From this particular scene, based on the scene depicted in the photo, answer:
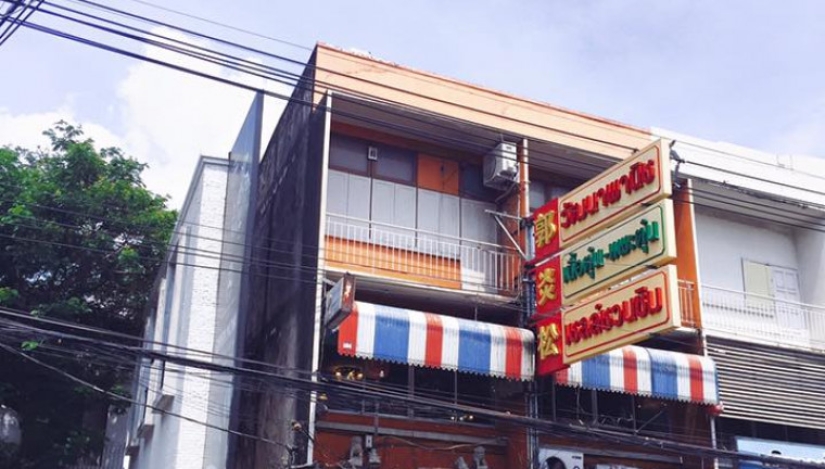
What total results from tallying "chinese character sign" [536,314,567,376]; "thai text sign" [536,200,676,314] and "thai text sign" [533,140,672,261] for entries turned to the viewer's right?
0

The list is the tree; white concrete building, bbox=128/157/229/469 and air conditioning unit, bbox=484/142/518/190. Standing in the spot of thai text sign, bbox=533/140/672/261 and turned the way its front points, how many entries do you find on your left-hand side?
0

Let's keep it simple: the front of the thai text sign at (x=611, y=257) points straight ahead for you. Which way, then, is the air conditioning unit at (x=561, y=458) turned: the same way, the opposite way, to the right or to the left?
to the left

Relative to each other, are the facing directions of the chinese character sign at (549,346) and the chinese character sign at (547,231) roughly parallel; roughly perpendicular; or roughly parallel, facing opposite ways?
roughly parallel

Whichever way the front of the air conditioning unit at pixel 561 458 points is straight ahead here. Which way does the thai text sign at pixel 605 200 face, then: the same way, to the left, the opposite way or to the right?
to the right

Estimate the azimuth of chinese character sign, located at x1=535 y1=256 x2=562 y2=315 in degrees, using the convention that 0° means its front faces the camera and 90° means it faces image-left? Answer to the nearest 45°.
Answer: approximately 45°

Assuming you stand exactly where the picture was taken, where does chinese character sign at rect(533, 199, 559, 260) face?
facing the viewer and to the left of the viewer

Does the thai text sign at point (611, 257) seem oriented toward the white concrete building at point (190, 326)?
no

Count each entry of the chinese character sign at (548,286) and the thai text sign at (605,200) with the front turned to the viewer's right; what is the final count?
0

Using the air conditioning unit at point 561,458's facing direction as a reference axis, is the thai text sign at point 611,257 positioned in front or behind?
in front

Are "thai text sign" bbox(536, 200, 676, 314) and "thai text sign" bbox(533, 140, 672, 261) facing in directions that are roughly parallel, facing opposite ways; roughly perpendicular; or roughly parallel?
roughly parallel

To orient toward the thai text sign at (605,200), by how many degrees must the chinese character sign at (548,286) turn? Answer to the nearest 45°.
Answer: approximately 90° to its left

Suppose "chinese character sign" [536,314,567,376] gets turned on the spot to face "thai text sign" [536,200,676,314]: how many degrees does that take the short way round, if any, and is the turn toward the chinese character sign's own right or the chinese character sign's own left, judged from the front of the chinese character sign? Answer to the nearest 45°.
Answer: approximately 90° to the chinese character sign's own left

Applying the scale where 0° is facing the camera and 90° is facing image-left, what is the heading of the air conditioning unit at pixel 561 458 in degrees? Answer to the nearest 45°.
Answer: approximately 315°

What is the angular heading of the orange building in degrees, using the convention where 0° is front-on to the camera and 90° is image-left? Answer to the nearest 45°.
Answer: approximately 315°

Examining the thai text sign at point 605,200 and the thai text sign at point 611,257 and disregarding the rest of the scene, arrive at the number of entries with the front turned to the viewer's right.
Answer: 0
